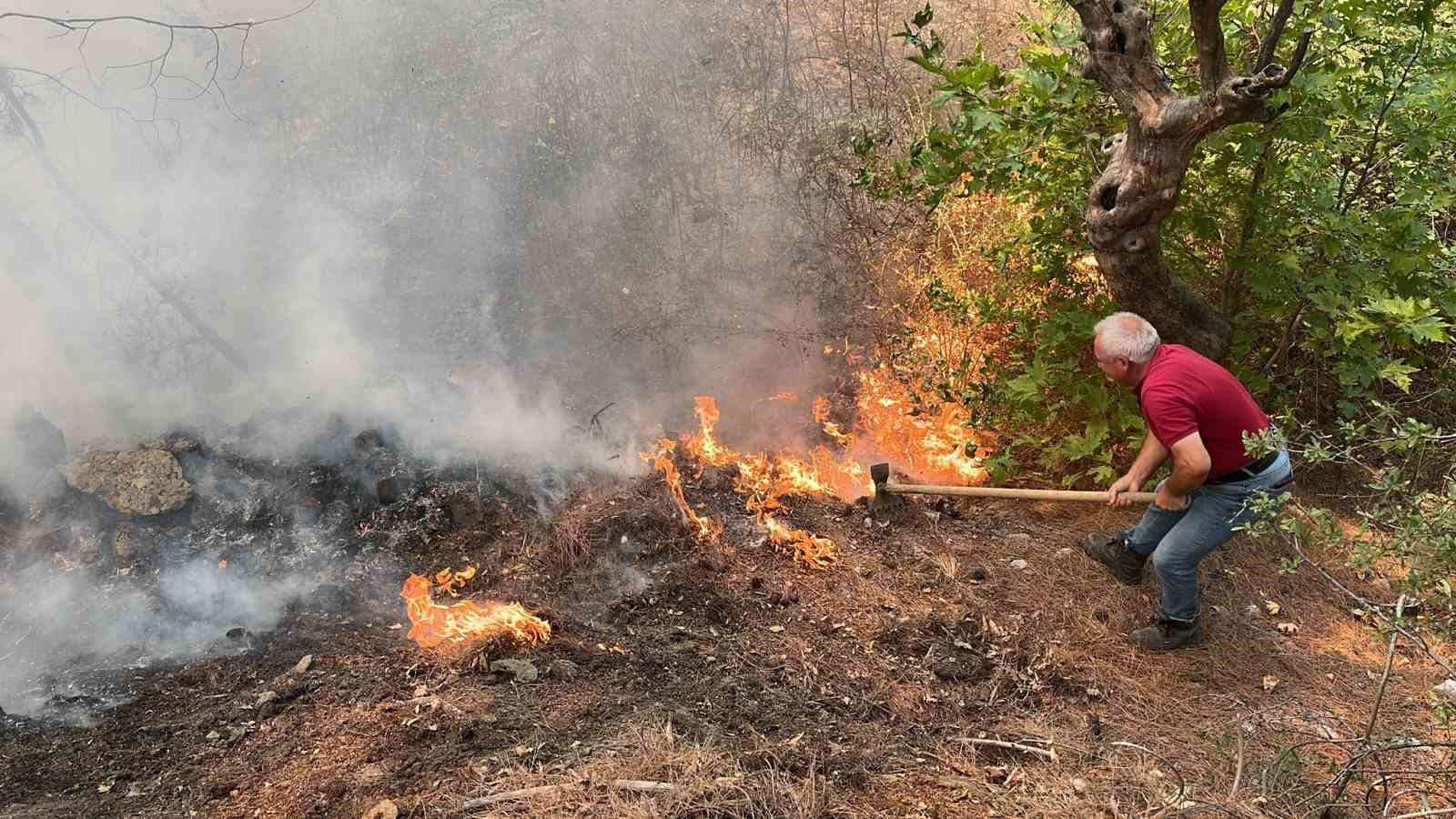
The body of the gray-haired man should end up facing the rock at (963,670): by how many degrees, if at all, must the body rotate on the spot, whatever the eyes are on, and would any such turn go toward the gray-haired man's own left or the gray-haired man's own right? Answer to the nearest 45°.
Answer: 0° — they already face it

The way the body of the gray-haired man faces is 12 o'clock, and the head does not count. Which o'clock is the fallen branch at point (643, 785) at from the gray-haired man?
The fallen branch is roughly at 11 o'clock from the gray-haired man.

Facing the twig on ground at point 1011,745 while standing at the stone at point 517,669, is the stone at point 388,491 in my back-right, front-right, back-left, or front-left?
back-left

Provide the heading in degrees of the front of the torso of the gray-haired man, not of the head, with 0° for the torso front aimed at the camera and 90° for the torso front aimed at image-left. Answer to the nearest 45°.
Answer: approximately 90°

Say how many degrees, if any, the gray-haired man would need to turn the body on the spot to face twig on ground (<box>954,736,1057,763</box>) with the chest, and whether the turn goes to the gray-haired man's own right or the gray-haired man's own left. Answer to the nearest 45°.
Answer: approximately 45° to the gray-haired man's own left

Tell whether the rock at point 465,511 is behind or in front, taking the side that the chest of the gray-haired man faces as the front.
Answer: in front

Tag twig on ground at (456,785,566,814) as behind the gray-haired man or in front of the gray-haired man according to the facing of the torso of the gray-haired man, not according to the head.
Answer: in front

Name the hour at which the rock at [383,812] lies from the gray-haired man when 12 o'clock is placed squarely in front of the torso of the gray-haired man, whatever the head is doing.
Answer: The rock is roughly at 11 o'clock from the gray-haired man.
